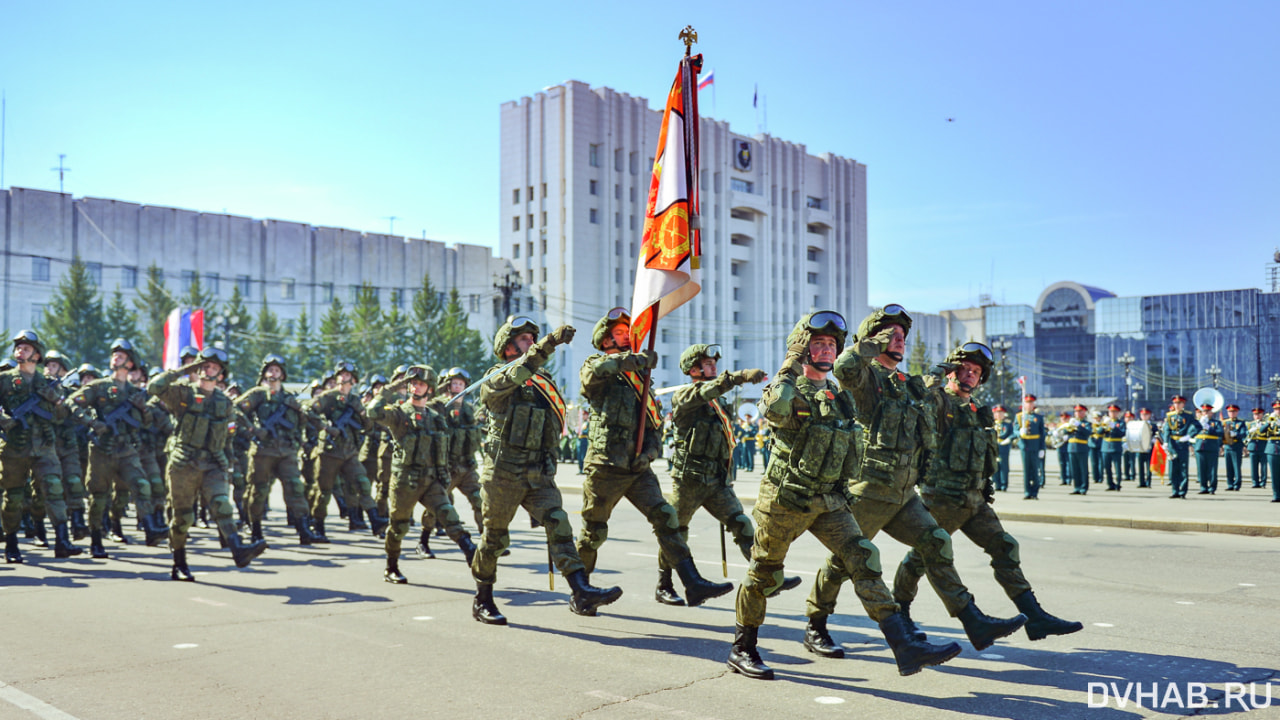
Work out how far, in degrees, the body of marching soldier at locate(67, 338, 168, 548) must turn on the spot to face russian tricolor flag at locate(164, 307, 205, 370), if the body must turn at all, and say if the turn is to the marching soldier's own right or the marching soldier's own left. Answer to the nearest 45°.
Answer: approximately 135° to the marching soldier's own left

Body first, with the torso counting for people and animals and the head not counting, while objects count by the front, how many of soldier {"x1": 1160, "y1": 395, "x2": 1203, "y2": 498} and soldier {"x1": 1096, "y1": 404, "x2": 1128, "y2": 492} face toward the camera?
2

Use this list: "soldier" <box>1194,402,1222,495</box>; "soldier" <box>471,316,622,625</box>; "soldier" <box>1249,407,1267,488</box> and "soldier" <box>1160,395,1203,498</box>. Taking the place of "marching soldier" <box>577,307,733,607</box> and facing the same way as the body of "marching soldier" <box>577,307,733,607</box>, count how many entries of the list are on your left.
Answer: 3

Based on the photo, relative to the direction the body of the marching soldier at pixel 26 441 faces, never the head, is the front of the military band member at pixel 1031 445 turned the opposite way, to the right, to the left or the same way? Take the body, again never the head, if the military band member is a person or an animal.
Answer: to the right

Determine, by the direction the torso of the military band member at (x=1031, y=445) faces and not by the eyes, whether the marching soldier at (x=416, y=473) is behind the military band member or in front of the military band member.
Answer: in front

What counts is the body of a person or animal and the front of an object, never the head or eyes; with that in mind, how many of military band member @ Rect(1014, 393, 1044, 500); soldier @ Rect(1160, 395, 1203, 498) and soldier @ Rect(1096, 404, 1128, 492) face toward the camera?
3

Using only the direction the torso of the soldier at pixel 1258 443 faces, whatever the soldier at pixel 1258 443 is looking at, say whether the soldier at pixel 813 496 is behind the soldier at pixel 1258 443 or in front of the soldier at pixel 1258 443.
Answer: in front

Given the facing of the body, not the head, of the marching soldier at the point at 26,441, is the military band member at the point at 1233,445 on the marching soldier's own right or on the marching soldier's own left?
on the marching soldier's own left

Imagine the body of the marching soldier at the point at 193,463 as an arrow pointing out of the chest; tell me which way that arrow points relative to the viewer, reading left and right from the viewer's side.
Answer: facing the viewer and to the right of the viewer
